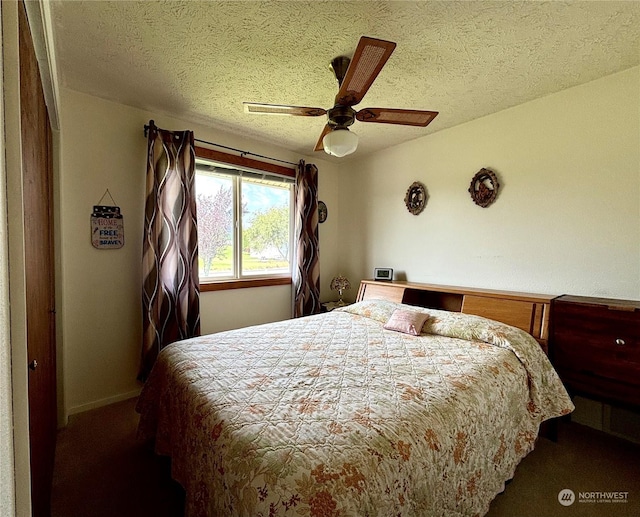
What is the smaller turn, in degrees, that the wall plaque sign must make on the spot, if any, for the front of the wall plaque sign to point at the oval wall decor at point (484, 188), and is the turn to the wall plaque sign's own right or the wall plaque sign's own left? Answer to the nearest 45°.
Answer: approximately 45° to the wall plaque sign's own left

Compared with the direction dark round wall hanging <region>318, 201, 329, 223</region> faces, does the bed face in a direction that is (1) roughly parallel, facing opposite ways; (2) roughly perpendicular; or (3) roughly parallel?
roughly perpendicular

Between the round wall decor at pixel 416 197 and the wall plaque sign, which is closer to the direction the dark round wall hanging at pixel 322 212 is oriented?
the round wall decor

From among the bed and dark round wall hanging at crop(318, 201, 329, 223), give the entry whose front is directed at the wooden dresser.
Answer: the dark round wall hanging

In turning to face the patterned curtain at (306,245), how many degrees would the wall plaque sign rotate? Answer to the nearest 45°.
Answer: approximately 90° to its left

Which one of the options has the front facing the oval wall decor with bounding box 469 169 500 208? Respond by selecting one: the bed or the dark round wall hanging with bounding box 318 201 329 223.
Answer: the dark round wall hanging

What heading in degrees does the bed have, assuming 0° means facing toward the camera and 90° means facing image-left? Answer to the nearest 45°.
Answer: approximately 45°

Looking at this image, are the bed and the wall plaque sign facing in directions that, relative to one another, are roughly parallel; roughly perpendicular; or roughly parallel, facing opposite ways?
roughly perpendicular

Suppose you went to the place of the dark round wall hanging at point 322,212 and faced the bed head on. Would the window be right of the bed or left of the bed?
right

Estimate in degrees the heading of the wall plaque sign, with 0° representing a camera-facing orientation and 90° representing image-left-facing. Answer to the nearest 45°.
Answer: approximately 0°

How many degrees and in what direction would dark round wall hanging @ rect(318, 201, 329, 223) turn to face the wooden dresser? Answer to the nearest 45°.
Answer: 0° — it already faces it
